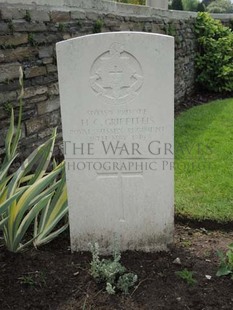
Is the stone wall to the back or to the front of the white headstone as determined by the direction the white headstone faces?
to the back

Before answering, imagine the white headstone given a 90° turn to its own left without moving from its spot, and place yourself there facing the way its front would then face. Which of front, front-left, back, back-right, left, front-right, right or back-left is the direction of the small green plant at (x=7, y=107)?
back-left

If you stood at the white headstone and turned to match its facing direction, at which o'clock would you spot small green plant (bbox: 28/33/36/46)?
The small green plant is roughly at 5 o'clock from the white headstone.

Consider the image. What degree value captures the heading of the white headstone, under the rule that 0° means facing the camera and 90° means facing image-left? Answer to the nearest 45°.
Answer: approximately 0°

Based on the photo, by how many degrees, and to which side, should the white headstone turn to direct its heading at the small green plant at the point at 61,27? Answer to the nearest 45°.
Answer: approximately 180°

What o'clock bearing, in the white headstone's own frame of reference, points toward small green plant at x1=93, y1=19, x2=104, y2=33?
The small green plant is roughly at 6 o'clock from the white headstone.

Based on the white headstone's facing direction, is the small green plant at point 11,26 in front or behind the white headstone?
behind

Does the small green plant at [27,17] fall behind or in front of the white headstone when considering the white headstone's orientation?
behind
